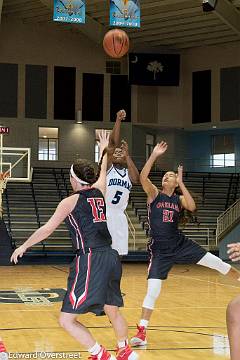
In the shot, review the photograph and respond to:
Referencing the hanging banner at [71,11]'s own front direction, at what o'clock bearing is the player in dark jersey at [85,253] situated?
The player in dark jersey is roughly at 12 o'clock from the hanging banner.

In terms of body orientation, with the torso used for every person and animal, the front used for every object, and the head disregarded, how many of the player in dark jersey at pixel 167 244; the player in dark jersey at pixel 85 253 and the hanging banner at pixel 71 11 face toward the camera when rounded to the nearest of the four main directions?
2

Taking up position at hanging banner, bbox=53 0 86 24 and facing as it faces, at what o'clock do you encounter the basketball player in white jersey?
The basketball player in white jersey is roughly at 12 o'clock from the hanging banner.

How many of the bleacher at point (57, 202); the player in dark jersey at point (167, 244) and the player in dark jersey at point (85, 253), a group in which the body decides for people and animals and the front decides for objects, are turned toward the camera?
2

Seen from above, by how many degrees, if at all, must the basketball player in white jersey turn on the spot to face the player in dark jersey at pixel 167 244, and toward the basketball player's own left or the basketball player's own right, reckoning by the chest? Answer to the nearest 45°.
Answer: approximately 45° to the basketball player's own left

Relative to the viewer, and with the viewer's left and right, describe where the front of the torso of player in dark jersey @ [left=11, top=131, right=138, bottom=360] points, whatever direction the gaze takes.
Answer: facing away from the viewer and to the left of the viewer

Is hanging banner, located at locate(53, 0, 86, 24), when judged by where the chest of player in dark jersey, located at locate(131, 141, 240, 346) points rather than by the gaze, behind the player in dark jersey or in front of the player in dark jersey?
behind

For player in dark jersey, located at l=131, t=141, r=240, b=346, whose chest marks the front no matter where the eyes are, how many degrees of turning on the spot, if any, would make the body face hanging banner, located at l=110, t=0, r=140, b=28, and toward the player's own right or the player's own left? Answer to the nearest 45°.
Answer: approximately 180°

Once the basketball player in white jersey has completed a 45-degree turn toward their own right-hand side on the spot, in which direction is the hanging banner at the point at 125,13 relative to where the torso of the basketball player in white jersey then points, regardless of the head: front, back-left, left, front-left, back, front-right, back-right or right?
back-right
